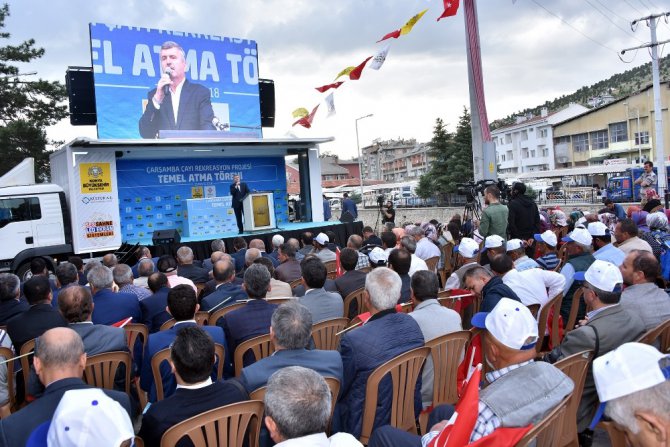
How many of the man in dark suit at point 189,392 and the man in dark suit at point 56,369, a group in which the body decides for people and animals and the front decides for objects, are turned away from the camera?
2

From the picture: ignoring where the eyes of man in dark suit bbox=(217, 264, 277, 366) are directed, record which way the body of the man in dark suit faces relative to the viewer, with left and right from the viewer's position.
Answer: facing away from the viewer

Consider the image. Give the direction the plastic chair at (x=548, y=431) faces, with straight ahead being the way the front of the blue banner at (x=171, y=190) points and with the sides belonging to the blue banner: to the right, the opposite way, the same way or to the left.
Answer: the opposite way

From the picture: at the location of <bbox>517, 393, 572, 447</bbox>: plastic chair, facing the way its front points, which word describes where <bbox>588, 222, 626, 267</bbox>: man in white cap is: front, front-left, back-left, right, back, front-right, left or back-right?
front-right

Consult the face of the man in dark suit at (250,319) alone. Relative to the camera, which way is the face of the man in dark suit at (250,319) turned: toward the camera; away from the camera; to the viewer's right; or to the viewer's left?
away from the camera

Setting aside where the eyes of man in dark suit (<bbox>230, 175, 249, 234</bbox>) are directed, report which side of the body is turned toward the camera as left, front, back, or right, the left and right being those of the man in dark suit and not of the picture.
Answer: front

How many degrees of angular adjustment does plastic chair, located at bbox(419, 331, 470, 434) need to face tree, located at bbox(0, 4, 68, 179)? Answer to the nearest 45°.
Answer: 0° — it already faces it

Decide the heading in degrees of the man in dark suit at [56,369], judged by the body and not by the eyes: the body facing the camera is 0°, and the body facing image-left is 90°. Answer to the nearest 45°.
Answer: approximately 180°

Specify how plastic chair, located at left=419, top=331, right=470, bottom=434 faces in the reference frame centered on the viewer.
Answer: facing away from the viewer and to the left of the viewer

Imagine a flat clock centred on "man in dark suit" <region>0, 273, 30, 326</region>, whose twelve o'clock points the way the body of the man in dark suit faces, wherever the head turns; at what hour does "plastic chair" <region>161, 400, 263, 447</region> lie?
The plastic chair is roughly at 4 o'clock from the man in dark suit.

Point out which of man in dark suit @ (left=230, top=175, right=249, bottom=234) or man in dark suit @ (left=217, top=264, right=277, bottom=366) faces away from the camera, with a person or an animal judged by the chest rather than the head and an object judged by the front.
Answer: man in dark suit @ (left=217, top=264, right=277, bottom=366)

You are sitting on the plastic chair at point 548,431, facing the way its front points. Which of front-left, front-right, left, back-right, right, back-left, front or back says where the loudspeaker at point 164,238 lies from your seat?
front

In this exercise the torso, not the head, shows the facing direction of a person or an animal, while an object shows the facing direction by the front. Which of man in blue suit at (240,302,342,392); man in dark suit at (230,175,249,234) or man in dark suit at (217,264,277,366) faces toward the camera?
man in dark suit at (230,175,249,234)

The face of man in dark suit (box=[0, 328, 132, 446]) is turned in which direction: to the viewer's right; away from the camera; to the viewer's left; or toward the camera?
away from the camera

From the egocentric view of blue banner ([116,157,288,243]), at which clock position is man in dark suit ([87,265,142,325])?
The man in dark suit is roughly at 12 o'clock from the blue banner.

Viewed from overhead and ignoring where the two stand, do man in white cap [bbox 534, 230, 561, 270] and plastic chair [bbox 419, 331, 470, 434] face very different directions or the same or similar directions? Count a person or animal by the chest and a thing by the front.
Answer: same or similar directions

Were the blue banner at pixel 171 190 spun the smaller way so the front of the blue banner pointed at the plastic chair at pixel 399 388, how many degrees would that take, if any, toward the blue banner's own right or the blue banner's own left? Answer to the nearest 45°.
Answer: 0° — it already faces it

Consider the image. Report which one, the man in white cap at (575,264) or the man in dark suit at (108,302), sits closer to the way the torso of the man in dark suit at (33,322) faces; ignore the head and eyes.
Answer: the man in dark suit
